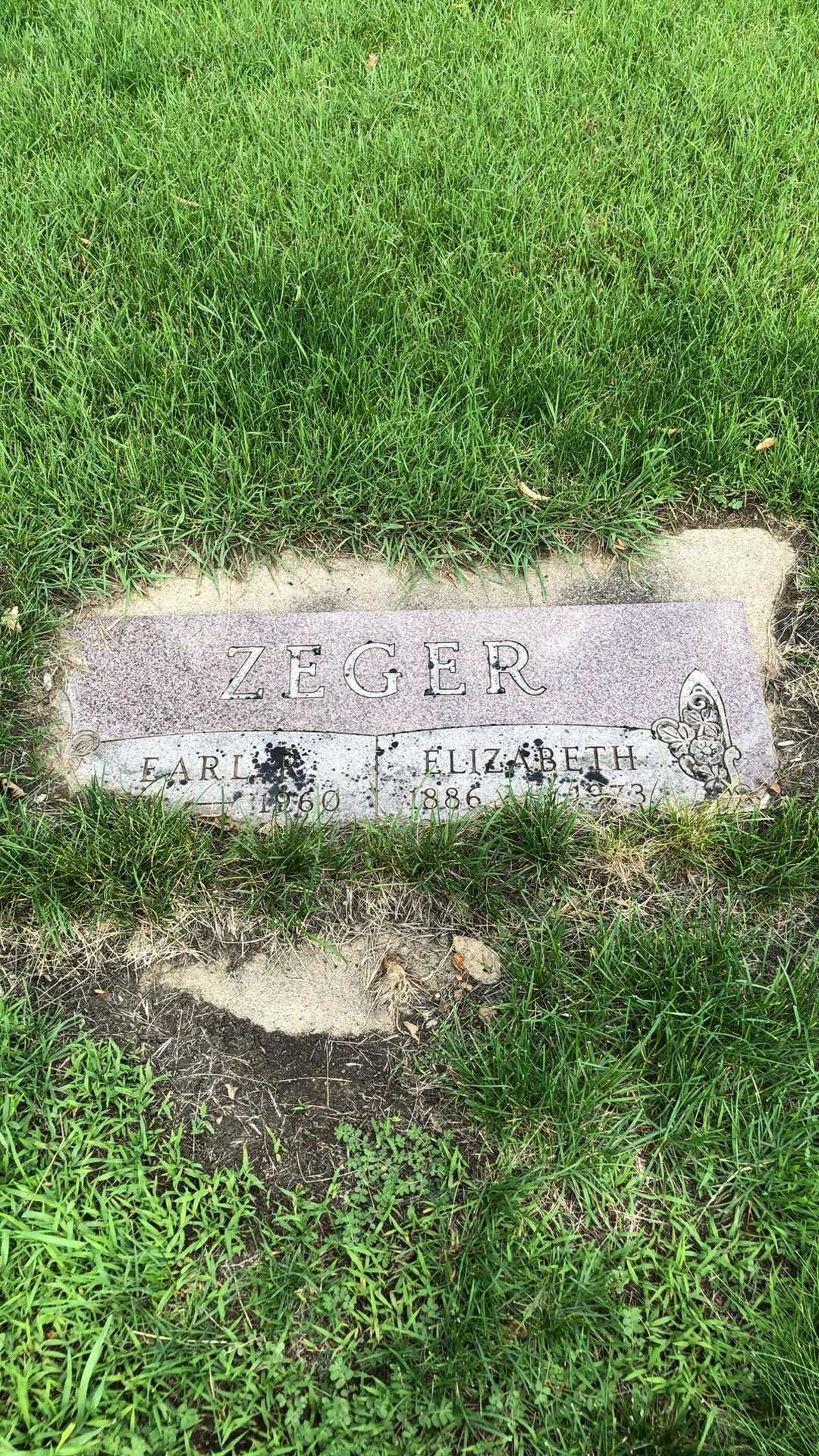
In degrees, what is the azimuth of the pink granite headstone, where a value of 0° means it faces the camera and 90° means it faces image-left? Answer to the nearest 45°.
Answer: approximately 0°
